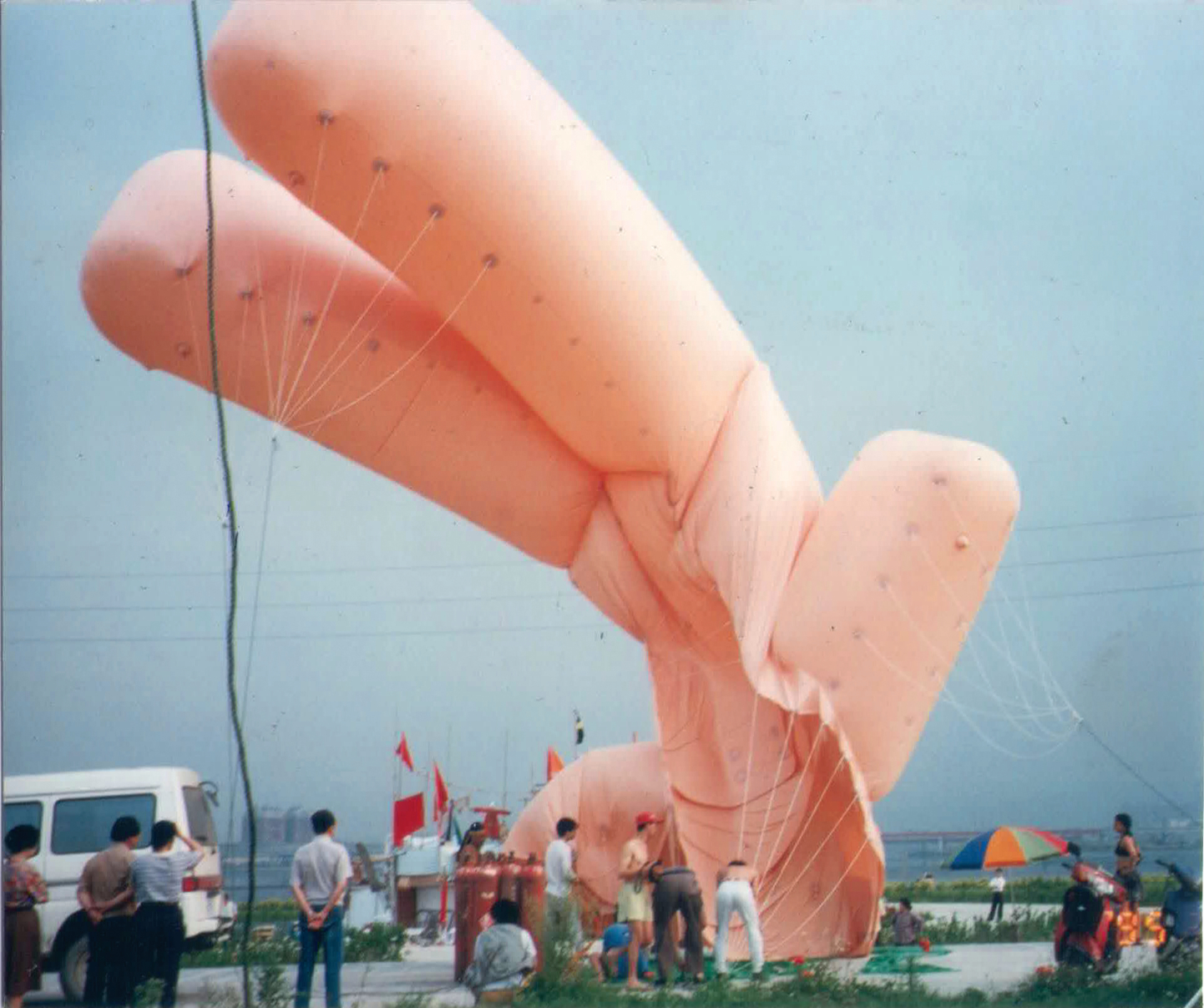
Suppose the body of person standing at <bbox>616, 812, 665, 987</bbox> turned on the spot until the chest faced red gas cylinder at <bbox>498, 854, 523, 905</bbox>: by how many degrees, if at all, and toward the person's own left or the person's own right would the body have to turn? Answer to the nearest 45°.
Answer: approximately 135° to the person's own right

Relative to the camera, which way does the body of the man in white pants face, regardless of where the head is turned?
away from the camera

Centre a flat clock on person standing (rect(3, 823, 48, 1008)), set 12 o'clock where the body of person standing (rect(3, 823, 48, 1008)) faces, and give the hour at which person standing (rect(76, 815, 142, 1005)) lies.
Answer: person standing (rect(76, 815, 142, 1005)) is roughly at 2 o'clock from person standing (rect(3, 823, 48, 1008)).

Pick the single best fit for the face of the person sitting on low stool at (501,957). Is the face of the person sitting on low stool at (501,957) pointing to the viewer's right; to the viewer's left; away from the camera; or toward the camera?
away from the camera

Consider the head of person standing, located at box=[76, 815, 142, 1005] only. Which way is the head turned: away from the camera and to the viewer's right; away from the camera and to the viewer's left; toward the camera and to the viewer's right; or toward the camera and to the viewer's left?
away from the camera and to the viewer's right

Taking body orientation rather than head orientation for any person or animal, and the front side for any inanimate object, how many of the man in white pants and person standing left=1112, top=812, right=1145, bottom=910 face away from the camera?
1

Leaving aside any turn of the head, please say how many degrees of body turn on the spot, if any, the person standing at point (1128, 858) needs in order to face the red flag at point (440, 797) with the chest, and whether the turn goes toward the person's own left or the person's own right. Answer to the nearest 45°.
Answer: approximately 45° to the person's own right

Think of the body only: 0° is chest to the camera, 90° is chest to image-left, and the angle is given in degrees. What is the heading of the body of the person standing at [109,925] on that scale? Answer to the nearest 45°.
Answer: approximately 225°

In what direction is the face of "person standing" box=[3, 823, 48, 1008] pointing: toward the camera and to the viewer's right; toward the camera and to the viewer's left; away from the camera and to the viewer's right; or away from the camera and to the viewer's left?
away from the camera and to the viewer's right
